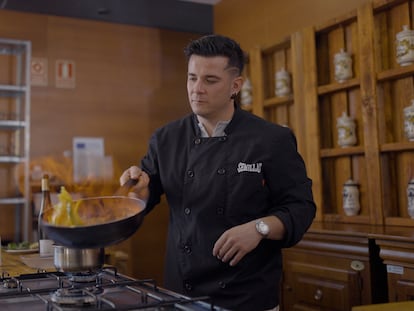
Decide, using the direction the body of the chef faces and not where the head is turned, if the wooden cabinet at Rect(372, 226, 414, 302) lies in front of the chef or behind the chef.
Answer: behind

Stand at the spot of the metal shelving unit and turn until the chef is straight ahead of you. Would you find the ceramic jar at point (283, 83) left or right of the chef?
left

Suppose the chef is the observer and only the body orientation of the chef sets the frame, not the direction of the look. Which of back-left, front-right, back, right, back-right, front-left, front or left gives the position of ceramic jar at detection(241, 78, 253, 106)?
back-right

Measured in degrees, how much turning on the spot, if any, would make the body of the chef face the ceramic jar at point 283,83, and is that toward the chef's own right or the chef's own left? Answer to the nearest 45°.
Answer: approximately 135° to the chef's own right

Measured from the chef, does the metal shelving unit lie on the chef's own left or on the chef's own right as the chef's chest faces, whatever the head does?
on the chef's own right

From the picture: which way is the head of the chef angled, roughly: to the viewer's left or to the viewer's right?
to the viewer's left

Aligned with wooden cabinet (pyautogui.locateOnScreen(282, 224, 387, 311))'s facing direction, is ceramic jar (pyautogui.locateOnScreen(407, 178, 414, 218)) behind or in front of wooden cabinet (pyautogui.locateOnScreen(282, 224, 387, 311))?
behind
